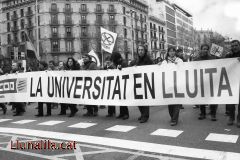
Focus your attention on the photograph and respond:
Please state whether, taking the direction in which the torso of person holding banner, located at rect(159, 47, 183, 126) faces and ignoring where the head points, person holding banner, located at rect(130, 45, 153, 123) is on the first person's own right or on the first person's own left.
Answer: on the first person's own right

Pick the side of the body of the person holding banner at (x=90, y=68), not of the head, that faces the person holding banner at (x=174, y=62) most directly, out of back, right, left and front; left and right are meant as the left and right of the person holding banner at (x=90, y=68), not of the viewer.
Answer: left

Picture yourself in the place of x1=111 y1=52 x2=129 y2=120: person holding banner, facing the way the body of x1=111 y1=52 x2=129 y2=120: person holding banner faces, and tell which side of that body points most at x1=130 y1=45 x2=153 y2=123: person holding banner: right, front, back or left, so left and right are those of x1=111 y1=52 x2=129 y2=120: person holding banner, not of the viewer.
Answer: left

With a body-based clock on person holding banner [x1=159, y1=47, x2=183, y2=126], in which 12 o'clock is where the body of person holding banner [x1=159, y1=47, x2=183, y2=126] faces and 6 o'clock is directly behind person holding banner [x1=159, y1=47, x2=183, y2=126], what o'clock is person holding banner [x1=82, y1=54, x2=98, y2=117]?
person holding banner [x1=82, y1=54, x2=98, y2=117] is roughly at 4 o'clock from person holding banner [x1=159, y1=47, x2=183, y2=126].

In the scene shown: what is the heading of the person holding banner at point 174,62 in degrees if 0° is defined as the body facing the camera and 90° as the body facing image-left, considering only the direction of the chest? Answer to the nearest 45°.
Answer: approximately 0°

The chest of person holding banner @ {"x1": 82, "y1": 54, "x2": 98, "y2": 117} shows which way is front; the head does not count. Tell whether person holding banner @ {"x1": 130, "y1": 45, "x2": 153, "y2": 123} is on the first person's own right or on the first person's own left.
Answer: on the first person's own left

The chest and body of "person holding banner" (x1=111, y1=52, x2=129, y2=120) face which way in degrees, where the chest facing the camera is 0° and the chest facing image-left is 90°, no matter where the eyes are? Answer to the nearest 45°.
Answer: approximately 45°

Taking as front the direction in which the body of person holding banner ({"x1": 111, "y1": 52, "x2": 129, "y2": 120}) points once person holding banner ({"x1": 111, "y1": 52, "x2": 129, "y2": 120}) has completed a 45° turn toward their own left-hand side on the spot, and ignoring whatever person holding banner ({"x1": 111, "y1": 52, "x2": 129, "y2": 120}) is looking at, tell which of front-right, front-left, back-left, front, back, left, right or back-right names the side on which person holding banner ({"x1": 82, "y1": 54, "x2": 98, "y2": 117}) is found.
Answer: back-right

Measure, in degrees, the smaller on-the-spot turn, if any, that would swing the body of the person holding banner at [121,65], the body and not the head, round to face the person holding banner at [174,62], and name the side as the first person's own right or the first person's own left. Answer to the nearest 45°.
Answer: approximately 90° to the first person's own left
